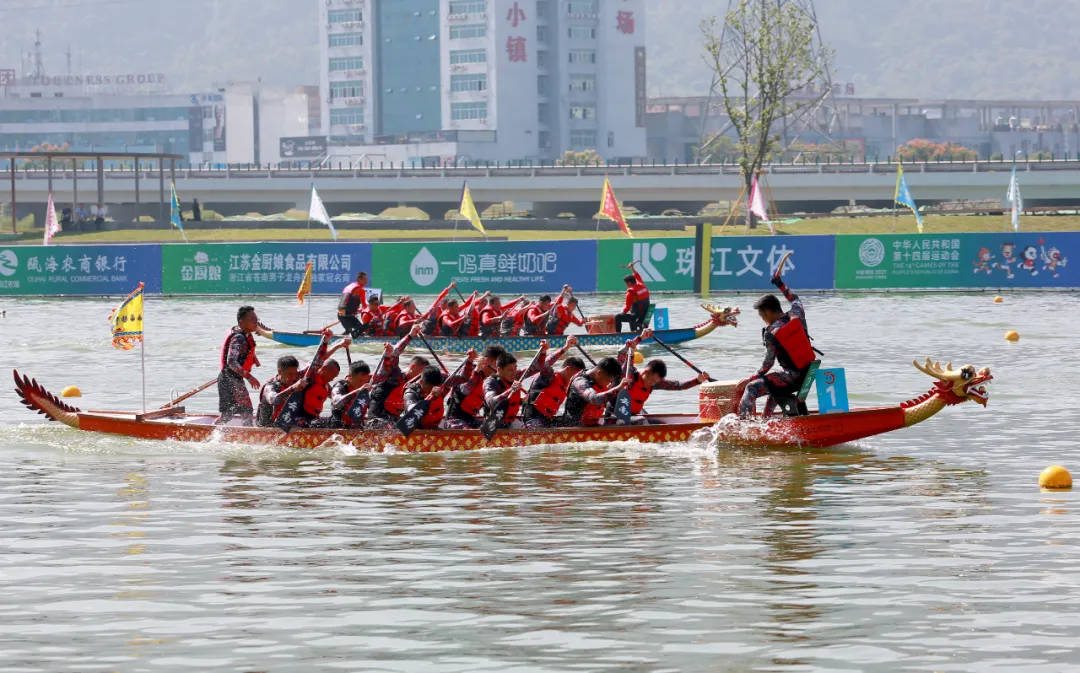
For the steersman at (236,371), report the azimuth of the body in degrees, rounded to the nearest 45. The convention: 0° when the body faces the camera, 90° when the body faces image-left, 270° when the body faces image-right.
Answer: approximately 270°

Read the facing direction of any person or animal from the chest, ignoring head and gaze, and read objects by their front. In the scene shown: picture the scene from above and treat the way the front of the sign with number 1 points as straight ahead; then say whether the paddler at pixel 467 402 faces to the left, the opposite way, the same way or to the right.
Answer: to the left

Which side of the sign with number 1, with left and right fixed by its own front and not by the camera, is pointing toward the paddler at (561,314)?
back

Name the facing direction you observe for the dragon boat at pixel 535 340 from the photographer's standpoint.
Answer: facing to the right of the viewer

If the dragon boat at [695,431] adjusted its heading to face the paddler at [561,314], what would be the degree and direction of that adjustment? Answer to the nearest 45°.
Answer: approximately 90° to its left

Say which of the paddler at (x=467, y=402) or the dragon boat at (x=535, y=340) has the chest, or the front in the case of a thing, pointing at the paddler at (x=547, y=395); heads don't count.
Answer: the paddler at (x=467, y=402)

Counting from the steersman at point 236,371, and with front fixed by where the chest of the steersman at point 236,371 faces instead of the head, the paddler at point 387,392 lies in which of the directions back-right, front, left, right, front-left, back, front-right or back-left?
front-right

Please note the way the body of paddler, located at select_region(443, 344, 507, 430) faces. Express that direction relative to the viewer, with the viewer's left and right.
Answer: facing to the right of the viewer

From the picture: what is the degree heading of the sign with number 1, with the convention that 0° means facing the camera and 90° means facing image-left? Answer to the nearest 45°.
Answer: approximately 0°

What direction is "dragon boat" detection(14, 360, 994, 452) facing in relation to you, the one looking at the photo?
facing to the right of the viewer
